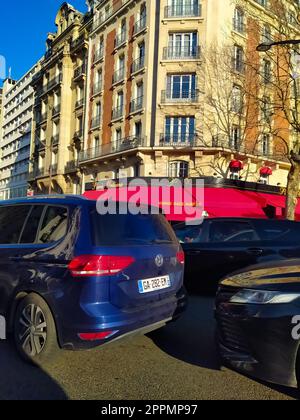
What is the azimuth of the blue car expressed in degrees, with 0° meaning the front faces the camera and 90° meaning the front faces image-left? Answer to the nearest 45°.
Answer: approximately 135°

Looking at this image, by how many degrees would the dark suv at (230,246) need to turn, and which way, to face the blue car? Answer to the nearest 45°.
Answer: approximately 90° to its left

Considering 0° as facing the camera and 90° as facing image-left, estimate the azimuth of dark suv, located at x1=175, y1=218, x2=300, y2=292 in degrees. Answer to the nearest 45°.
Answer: approximately 90°

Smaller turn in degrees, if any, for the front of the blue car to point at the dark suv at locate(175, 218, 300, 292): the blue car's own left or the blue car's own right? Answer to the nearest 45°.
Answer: approximately 90° to the blue car's own right

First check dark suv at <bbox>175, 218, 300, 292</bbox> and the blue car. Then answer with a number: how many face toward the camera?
0
